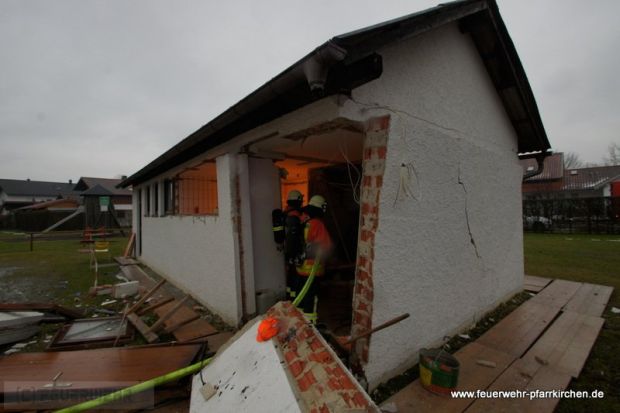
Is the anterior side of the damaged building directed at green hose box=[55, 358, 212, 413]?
yes

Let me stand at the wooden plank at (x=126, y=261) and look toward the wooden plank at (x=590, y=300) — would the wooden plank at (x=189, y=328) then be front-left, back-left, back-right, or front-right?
front-right

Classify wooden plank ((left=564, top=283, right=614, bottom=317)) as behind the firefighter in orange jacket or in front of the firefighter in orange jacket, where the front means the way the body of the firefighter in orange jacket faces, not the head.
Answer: behind

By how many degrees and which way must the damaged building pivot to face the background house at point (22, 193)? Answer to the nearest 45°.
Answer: approximately 90° to its right

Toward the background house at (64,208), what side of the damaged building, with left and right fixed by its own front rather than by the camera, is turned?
right

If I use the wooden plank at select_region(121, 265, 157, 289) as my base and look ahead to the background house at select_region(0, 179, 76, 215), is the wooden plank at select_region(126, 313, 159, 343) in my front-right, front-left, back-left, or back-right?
back-left

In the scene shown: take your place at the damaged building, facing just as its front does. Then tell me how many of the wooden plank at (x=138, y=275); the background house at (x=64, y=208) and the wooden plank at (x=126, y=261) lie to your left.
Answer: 0

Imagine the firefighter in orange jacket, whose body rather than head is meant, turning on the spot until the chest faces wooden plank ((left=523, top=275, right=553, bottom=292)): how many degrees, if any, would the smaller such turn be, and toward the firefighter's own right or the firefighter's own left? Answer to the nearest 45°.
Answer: approximately 135° to the firefighter's own right

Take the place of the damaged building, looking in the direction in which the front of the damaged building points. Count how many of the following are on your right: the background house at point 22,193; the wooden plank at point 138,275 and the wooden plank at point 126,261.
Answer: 3

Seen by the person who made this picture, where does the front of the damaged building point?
facing the viewer and to the left of the viewer
